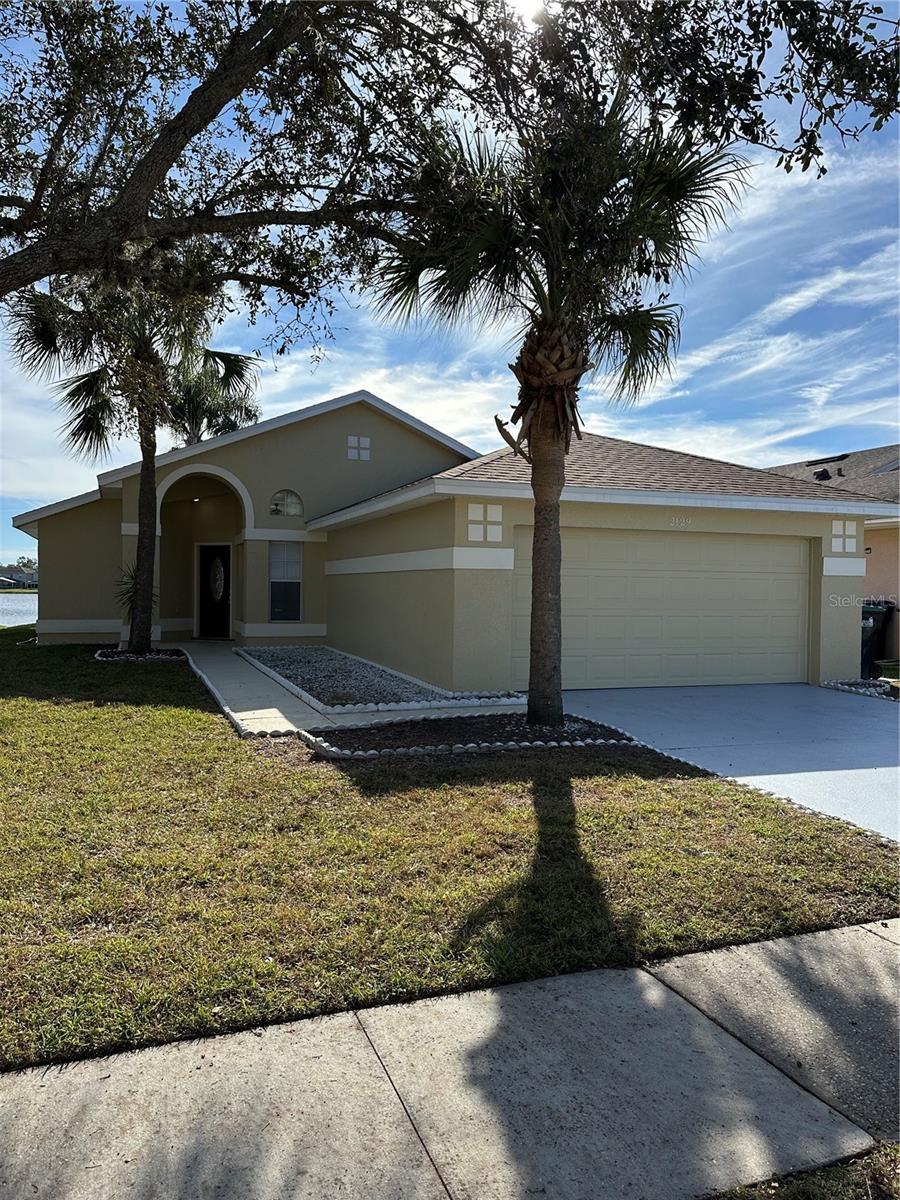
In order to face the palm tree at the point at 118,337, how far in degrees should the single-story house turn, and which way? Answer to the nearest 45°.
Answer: approximately 45° to its right

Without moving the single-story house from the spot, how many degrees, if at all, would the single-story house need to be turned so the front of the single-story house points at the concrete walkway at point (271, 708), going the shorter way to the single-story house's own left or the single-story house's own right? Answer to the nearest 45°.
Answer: approximately 45° to the single-story house's own right

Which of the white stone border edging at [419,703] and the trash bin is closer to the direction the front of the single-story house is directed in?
the white stone border edging

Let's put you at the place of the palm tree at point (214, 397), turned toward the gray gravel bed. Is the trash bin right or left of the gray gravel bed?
left

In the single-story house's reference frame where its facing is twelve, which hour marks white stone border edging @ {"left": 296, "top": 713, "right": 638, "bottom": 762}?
The white stone border edging is roughly at 1 o'clock from the single-story house.

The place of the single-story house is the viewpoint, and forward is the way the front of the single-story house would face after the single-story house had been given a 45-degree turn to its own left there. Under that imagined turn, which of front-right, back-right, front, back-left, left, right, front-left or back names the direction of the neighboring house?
left

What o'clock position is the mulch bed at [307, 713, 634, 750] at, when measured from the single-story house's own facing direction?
The mulch bed is roughly at 1 o'clock from the single-story house.

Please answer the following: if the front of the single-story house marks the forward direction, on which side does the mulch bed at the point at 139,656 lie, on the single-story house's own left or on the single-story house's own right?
on the single-story house's own right

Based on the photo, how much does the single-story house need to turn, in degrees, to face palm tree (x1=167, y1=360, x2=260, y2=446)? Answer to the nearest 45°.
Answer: approximately 135° to its right

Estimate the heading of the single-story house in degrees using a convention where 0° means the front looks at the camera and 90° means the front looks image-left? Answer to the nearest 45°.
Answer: approximately 0°
